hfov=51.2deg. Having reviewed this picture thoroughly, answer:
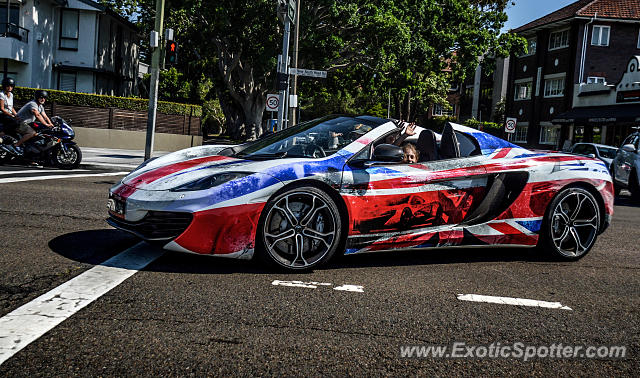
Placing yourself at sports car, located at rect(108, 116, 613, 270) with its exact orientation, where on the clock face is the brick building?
The brick building is roughly at 5 o'clock from the sports car.

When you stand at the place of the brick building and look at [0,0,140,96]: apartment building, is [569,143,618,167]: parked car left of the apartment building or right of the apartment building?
left

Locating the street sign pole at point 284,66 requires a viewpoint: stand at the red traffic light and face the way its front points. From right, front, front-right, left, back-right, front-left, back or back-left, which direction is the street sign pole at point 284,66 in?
back-left

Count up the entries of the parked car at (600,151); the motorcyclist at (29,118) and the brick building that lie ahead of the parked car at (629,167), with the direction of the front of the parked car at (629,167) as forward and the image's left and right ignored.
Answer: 1

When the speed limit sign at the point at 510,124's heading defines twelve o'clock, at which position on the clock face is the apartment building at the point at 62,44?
The apartment building is roughly at 3 o'clock from the speed limit sign.

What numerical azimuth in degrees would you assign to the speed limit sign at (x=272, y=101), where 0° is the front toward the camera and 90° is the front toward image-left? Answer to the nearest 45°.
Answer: approximately 0°

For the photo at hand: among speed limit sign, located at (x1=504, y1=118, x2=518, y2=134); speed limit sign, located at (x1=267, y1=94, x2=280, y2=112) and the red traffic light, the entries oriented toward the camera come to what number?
3

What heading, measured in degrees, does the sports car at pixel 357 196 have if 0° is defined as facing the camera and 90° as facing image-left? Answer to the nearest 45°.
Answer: approximately 45°

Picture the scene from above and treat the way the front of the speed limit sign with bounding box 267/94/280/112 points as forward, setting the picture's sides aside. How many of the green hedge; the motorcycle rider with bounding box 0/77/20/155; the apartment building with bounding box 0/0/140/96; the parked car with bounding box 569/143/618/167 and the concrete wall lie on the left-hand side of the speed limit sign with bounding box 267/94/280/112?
1
